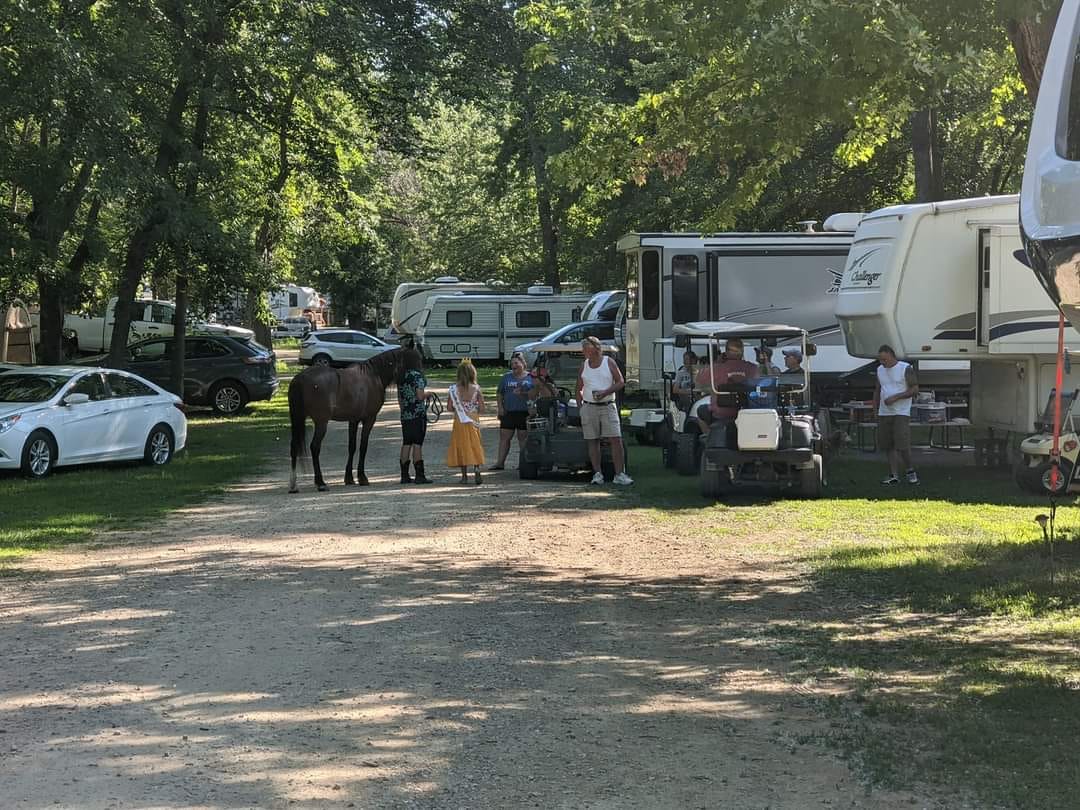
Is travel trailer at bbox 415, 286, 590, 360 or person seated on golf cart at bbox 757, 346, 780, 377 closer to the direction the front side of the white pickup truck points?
the travel trailer

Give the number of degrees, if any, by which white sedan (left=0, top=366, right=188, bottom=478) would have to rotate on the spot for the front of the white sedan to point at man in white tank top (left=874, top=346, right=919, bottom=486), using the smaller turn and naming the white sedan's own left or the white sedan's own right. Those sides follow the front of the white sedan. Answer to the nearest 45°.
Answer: approximately 90° to the white sedan's own left

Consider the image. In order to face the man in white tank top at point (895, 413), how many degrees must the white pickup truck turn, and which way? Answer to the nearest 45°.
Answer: approximately 90° to its right

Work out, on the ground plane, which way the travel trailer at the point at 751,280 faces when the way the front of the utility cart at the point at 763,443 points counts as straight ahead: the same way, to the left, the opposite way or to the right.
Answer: to the right

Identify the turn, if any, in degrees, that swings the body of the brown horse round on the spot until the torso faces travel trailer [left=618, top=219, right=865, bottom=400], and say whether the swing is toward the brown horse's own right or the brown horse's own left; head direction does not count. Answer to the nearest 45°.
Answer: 0° — it already faces it

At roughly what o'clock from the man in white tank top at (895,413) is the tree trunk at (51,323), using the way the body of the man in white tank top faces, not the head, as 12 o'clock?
The tree trunk is roughly at 2 o'clock from the man in white tank top.

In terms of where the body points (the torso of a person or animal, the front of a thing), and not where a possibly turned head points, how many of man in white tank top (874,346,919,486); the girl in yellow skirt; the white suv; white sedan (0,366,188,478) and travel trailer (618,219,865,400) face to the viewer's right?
2

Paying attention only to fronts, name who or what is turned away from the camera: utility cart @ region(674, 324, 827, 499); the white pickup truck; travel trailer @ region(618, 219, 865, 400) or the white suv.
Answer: the utility cart

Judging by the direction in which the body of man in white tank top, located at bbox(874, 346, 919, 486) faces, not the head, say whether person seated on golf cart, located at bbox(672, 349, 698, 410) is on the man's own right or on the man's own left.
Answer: on the man's own right

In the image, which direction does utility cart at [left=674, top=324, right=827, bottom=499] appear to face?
away from the camera
